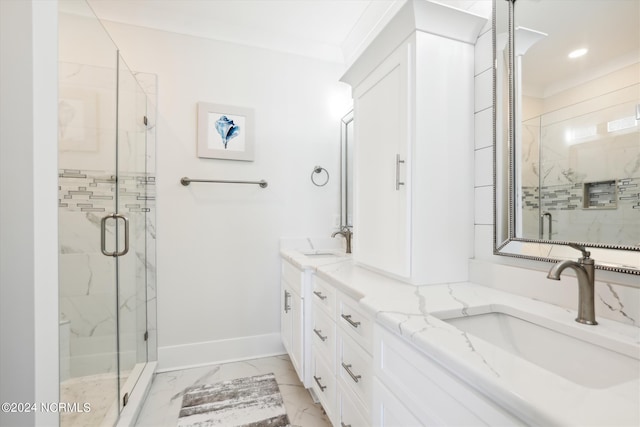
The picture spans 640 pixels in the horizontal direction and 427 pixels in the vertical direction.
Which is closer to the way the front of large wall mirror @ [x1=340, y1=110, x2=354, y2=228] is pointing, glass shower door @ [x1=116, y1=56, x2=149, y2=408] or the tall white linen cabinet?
the glass shower door

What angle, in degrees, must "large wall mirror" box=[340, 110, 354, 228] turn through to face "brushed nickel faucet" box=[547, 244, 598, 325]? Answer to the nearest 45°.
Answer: approximately 90° to its left

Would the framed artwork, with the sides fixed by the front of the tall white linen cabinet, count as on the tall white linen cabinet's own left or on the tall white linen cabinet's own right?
on the tall white linen cabinet's own right

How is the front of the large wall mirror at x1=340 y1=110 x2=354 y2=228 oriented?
to the viewer's left

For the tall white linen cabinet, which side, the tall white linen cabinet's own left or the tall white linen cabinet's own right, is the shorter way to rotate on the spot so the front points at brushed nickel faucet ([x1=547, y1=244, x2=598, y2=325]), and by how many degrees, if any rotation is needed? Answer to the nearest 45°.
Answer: approximately 90° to the tall white linen cabinet's own left

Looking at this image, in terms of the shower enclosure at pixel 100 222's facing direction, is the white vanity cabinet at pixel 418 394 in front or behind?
in front

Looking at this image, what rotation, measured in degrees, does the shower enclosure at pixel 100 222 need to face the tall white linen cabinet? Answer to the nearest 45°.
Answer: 0° — it already faces it

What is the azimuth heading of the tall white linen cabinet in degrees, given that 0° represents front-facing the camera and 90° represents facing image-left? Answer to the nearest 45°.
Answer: approximately 45°

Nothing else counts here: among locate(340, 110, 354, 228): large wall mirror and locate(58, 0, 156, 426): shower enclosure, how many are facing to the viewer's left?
1
